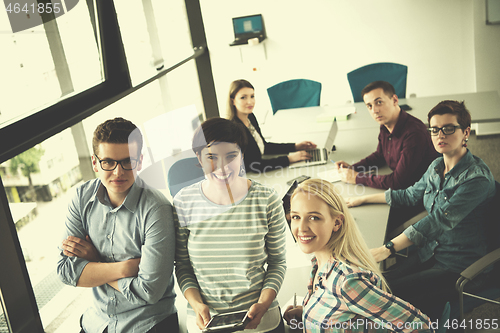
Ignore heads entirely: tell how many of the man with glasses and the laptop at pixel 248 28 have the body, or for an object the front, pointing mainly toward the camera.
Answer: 2

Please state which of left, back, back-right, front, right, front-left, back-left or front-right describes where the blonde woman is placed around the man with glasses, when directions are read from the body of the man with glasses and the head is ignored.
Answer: front-left

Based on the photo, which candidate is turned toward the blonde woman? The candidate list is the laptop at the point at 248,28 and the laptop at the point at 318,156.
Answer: the laptop at the point at 248,28

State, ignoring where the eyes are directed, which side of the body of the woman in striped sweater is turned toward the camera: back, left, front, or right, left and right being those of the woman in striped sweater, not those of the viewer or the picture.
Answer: front

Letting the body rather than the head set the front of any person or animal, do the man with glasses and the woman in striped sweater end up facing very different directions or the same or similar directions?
same or similar directions

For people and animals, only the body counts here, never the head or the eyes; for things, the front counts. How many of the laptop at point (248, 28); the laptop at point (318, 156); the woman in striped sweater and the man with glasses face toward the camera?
3

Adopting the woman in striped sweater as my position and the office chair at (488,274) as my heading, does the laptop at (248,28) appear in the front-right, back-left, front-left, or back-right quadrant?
front-left

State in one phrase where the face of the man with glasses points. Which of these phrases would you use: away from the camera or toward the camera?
toward the camera

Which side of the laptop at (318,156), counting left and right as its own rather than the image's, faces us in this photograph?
left

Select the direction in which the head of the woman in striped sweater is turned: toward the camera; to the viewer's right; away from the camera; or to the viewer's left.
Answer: toward the camera

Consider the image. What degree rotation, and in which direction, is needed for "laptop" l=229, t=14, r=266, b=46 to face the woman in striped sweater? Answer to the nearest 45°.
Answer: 0° — it already faces them

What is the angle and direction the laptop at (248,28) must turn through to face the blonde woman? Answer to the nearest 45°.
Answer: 0° — it already faces them

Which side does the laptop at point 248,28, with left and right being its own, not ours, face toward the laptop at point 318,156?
front

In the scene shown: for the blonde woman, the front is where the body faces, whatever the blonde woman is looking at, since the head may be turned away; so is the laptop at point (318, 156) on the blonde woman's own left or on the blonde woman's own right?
on the blonde woman's own right

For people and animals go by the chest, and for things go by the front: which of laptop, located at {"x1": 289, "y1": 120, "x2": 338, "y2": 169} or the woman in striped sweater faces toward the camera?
the woman in striped sweater

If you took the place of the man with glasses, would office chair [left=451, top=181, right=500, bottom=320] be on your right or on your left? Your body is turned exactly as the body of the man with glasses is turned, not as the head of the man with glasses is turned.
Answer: on your left

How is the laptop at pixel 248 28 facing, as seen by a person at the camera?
facing the viewer

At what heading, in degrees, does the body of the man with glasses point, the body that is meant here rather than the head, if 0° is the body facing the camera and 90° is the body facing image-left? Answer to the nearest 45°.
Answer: approximately 0°

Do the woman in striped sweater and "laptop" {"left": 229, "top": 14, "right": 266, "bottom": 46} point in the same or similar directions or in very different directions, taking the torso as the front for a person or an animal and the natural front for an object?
same or similar directions
